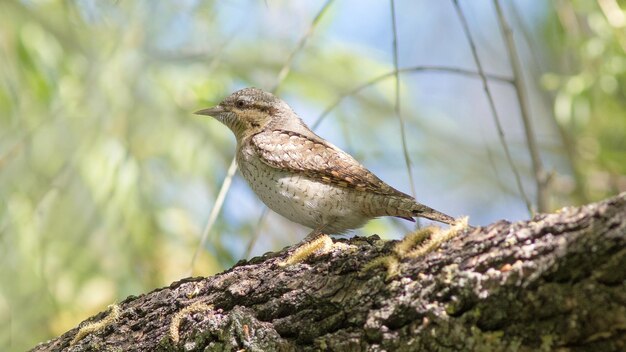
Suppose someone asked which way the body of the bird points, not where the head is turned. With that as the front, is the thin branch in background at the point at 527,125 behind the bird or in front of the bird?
behind

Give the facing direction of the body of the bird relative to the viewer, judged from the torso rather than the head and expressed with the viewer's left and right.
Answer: facing to the left of the viewer
